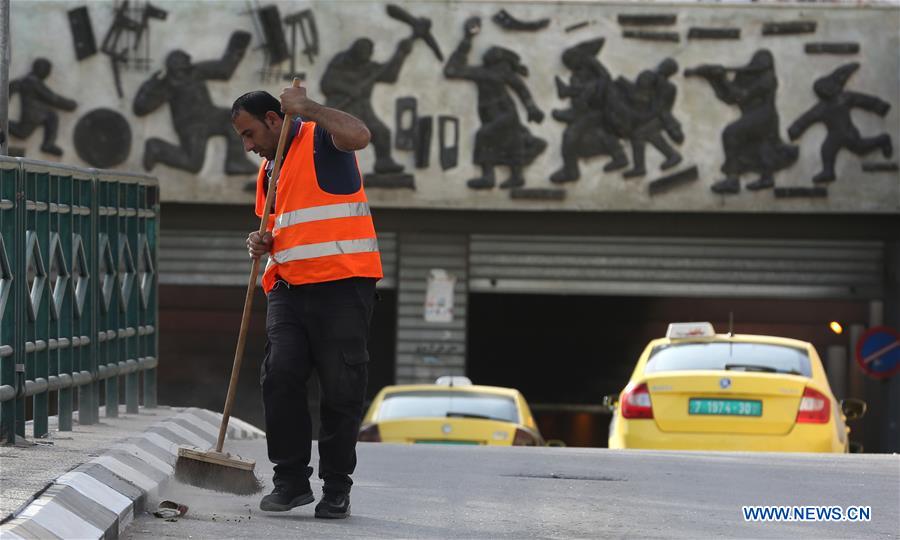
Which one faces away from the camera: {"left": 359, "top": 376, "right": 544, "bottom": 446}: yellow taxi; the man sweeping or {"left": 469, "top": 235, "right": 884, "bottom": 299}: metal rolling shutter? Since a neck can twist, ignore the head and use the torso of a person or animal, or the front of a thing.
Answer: the yellow taxi

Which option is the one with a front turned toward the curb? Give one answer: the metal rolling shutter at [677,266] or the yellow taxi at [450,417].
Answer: the metal rolling shutter

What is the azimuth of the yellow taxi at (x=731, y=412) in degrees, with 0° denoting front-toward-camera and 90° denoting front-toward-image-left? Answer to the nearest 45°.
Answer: approximately 180°

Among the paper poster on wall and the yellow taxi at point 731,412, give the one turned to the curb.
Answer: the paper poster on wall

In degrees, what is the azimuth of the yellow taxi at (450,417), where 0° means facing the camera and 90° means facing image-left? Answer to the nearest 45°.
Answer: approximately 180°

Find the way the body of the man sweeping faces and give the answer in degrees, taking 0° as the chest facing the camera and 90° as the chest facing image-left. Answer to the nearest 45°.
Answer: approximately 45°

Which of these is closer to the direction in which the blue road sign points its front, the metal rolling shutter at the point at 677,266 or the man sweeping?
the man sweeping
